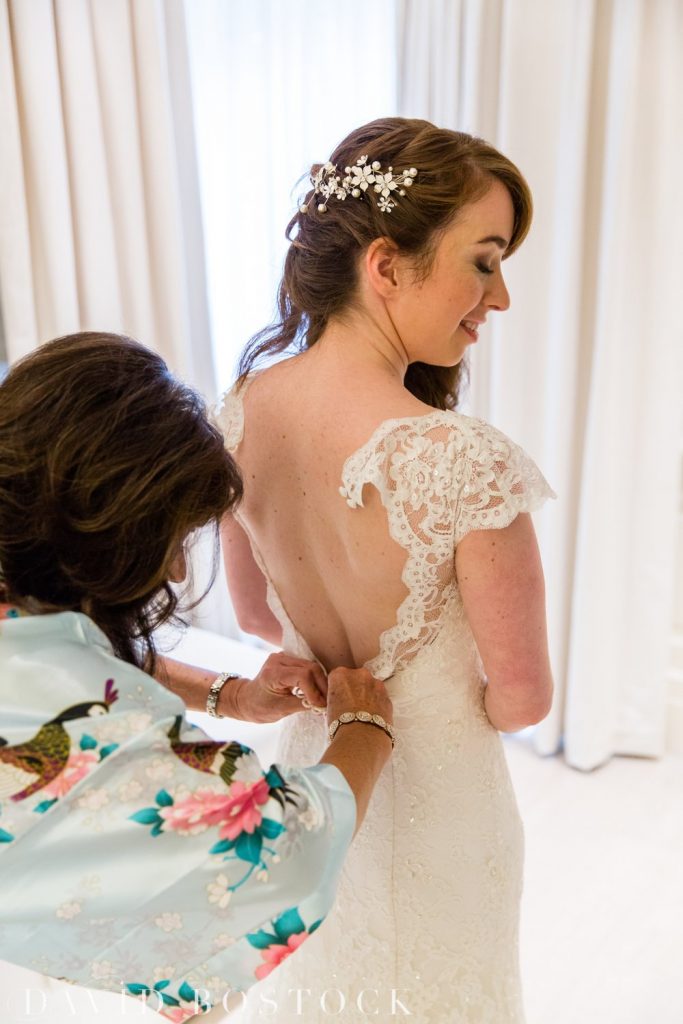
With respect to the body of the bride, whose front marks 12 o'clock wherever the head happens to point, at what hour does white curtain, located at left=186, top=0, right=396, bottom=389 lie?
The white curtain is roughly at 10 o'clock from the bride.

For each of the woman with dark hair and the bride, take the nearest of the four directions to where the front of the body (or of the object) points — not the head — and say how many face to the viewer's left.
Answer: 0

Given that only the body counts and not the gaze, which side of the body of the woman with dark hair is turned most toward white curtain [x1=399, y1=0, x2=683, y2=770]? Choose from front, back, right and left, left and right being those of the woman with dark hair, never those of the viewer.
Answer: front

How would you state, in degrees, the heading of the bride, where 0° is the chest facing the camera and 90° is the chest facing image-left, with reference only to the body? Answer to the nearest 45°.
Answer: approximately 225°

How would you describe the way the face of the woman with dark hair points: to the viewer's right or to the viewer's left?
to the viewer's right

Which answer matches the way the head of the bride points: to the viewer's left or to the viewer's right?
to the viewer's right

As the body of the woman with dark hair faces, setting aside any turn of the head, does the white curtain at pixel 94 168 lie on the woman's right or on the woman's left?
on the woman's left

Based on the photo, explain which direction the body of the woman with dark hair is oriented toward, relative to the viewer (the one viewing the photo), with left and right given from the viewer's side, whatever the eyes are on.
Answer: facing away from the viewer and to the right of the viewer

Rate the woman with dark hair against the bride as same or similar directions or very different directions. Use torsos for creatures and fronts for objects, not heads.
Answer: same or similar directions

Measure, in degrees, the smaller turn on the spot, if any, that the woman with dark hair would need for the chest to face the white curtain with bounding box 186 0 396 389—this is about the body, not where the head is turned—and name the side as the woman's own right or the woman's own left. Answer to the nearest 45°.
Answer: approximately 45° to the woman's own left

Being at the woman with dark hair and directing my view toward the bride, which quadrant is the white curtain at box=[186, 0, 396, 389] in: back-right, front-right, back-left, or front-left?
front-left
